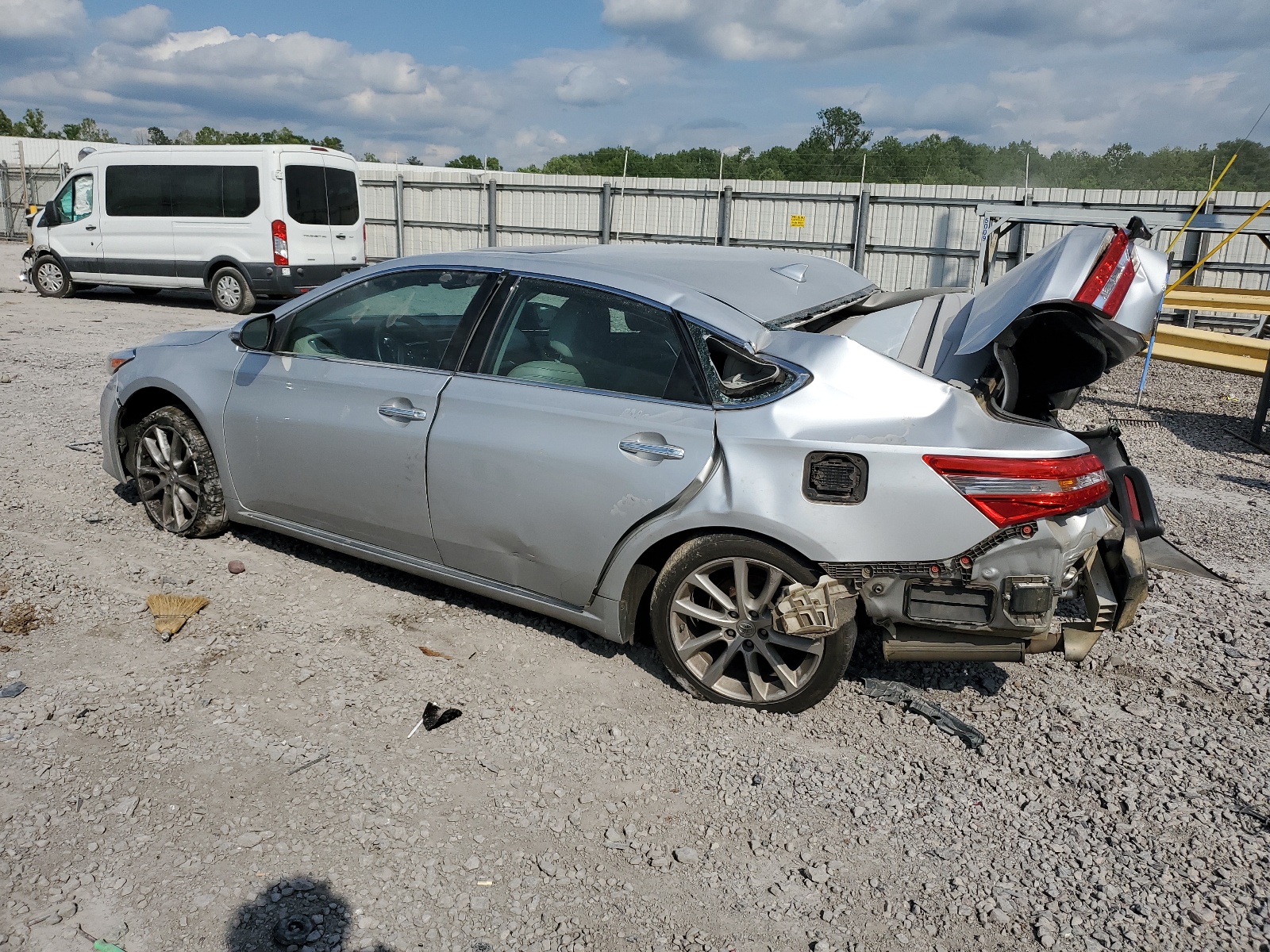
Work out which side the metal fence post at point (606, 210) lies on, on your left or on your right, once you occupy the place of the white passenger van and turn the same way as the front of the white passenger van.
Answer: on your right

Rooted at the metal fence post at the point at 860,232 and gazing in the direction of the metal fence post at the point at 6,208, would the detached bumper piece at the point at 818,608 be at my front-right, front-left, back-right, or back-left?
back-left

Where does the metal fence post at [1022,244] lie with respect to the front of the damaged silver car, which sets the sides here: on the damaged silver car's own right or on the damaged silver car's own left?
on the damaged silver car's own right

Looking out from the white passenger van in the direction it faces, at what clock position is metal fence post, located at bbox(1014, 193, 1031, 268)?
The metal fence post is roughly at 5 o'clock from the white passenger van.

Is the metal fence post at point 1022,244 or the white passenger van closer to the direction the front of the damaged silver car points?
the white passenger van

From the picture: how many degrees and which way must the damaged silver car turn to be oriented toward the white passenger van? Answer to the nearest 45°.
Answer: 0° — it already faces it

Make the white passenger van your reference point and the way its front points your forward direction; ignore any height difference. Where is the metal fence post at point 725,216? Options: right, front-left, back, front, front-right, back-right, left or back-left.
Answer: back-right

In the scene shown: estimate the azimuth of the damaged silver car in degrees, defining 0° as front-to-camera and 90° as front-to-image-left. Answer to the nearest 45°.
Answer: approximately 135°

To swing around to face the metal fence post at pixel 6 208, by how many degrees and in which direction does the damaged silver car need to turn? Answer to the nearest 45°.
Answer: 0° — it already faces it

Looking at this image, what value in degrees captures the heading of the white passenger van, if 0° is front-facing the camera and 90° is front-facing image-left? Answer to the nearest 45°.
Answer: approximately 135°

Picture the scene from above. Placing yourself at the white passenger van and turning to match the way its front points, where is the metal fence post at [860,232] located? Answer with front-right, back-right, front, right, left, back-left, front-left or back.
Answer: back-right

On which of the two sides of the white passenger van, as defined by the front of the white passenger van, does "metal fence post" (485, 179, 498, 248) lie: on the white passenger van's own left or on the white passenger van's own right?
on the white passenger van's own right
